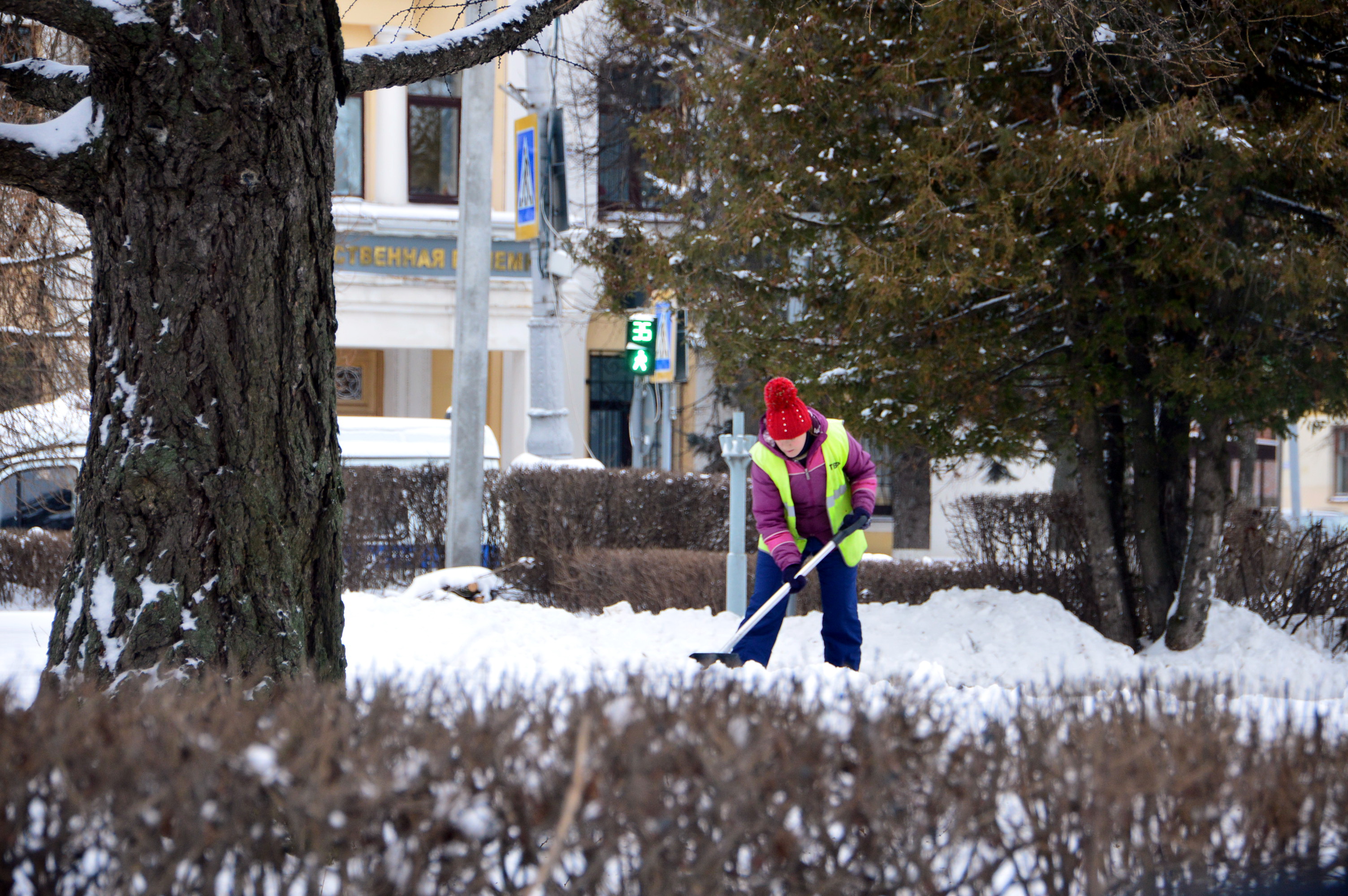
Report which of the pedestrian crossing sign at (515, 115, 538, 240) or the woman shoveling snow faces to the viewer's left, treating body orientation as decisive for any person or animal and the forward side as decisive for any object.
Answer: the pedestrian crossing sign

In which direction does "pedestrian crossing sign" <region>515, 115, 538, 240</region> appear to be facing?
to the viewer's left

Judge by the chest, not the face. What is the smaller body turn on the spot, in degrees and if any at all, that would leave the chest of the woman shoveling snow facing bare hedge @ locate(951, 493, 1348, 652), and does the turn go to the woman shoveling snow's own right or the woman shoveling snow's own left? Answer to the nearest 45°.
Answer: approximately 135° to the woman shoveling snow's own left

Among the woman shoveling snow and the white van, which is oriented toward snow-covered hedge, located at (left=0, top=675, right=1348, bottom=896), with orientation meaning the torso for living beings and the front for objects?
the woman shoveling snow

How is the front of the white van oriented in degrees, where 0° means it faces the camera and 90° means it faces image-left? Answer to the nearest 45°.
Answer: approximately 90°

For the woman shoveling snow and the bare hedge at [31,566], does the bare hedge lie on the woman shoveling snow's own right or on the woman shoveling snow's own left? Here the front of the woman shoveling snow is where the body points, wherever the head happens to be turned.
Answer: on the woman shoveling snow's own right

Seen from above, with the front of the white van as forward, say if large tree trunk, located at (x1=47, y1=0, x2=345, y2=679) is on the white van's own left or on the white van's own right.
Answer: on the white van's own left
